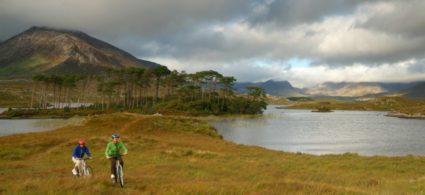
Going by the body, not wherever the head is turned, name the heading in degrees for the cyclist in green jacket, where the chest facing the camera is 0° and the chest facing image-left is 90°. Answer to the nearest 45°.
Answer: approximately 0°
